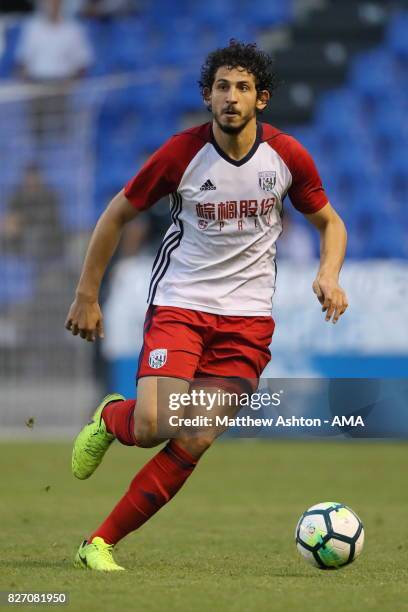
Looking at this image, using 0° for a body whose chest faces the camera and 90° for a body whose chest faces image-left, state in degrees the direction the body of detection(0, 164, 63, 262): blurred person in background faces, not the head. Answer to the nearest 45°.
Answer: approximately 0°

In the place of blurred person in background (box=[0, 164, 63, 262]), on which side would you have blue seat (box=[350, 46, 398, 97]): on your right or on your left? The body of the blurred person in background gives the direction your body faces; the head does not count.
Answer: on your left

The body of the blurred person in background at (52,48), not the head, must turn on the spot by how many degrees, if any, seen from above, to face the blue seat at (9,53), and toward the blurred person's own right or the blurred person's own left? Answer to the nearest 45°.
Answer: approximately 135° to the blurred person's own right

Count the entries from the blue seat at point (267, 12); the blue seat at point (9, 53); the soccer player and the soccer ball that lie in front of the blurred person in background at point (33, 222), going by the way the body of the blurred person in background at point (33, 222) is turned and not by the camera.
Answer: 2

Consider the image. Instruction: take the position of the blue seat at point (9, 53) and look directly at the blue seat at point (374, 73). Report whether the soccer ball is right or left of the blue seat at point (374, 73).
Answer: right

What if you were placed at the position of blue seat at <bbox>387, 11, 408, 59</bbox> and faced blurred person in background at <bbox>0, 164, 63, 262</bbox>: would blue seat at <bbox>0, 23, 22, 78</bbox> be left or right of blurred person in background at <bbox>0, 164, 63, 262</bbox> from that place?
right

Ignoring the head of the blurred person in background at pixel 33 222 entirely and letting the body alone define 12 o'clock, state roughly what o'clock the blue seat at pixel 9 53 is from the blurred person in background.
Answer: The blue seat is roughly at 6 o'clock from the blurred person in background.

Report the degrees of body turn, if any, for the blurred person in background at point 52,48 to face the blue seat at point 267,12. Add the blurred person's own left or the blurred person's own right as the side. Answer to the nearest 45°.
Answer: approximately 90° to the blurred person's own left

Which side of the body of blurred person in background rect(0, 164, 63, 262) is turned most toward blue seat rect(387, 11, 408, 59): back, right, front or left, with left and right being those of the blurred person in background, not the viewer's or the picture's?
left

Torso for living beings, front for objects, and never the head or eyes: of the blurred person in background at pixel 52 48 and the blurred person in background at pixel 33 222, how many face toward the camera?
2

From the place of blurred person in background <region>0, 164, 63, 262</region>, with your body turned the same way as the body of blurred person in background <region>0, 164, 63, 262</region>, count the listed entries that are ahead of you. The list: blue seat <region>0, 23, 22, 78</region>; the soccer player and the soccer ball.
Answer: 2
